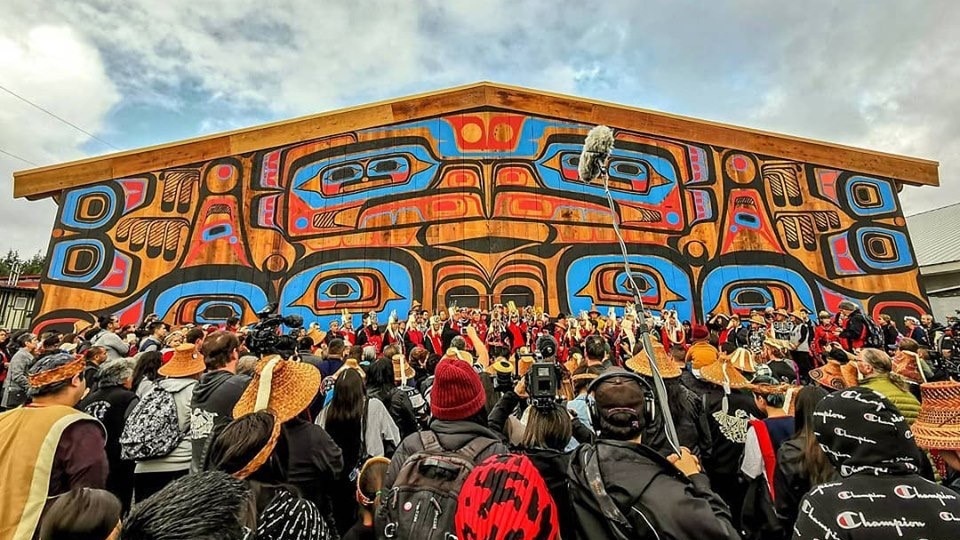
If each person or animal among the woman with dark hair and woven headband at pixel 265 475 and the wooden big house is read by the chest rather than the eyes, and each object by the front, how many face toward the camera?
1

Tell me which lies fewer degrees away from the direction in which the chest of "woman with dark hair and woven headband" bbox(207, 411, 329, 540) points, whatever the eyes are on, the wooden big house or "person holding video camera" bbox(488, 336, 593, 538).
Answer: the wooden big house

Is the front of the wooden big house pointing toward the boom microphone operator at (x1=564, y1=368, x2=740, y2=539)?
yes

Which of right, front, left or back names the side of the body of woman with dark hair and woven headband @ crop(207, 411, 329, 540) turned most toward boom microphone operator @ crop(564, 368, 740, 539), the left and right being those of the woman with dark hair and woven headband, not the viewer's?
right

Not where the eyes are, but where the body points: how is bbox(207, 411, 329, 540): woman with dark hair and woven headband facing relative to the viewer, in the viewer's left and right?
facing away from the viewer and to the right of the viewer

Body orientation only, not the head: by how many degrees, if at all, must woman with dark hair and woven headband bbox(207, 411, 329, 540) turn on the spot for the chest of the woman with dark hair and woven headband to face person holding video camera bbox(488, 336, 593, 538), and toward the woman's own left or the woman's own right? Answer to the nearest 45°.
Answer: approximately 45° to the woman's own right

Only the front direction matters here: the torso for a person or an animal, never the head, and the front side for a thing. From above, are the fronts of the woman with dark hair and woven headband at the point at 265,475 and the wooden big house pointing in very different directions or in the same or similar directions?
very different directions

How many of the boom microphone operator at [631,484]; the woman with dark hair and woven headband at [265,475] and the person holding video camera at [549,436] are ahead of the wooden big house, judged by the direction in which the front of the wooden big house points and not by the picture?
3

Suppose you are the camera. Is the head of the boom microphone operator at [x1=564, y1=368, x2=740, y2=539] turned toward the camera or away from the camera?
away from the camera
